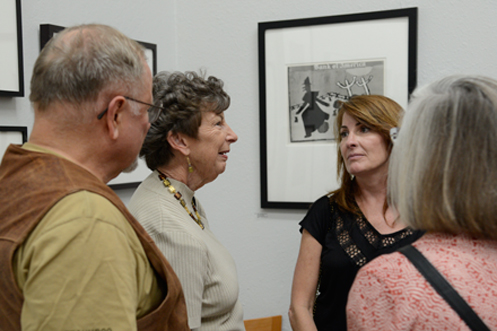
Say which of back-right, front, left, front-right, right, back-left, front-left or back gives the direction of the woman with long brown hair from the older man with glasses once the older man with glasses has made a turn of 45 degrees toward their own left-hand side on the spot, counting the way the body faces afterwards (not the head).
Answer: front-right

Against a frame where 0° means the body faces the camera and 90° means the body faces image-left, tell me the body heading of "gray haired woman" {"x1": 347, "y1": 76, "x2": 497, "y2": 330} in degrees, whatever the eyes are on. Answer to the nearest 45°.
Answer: approximately 180°

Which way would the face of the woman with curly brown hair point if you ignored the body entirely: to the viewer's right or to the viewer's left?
to the viewer's right

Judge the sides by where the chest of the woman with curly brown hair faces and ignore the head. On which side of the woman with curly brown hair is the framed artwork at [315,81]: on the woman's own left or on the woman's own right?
on the woman's own left

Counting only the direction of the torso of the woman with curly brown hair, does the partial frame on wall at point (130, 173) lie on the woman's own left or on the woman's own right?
on the woman's own left

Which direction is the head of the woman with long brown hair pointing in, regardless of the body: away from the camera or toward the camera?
toward the camera

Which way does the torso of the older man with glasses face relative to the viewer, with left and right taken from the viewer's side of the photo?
facing away from the viewer and to the right of the viewer

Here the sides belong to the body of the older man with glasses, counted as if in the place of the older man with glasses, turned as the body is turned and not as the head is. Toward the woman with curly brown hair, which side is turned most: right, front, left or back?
front

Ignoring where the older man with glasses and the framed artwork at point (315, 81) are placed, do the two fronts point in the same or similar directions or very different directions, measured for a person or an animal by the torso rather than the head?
very different directions

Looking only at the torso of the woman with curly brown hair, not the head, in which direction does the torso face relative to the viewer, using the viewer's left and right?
facing to the right of the viewer

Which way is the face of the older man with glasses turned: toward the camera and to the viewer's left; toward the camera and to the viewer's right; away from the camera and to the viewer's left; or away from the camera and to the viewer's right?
away from the camera and to the viewer's right

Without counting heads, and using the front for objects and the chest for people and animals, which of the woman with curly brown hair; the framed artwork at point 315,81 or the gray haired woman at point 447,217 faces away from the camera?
the gray haired woman

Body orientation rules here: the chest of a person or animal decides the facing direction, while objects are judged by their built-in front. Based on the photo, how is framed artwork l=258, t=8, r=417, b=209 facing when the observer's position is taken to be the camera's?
facing the viewer and to the left of the viewer

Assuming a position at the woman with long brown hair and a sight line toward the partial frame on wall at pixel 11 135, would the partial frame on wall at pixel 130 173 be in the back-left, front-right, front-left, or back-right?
front-right
